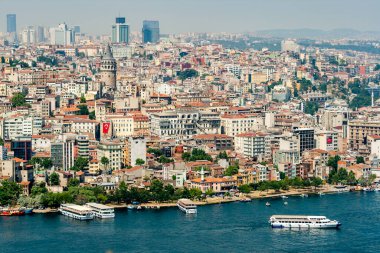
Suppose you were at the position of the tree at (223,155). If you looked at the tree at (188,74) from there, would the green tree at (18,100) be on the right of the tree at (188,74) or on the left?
left

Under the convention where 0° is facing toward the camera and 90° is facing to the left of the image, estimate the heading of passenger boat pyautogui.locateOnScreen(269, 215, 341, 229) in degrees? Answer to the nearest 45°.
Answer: approximately 270°

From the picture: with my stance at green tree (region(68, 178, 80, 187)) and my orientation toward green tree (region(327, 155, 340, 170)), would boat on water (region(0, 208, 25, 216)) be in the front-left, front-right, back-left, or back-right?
back-right

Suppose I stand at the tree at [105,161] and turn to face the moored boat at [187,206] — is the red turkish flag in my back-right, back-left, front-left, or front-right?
back-left

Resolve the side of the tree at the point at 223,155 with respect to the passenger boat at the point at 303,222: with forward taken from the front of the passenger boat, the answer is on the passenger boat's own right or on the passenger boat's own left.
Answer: on the passenger boat's own left
